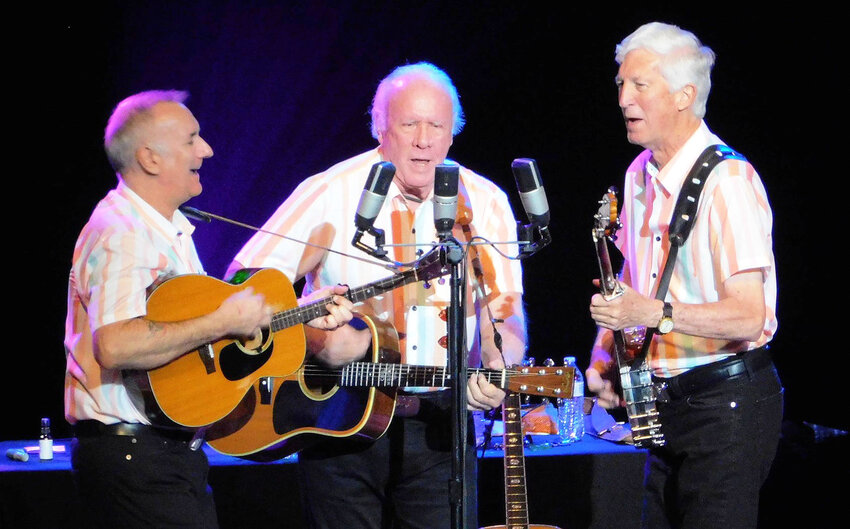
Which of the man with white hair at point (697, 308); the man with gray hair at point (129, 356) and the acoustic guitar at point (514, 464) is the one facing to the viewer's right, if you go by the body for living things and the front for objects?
the man with gray hair

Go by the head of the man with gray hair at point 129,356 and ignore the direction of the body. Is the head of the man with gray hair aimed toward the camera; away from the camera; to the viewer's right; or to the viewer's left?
to the viewer's right

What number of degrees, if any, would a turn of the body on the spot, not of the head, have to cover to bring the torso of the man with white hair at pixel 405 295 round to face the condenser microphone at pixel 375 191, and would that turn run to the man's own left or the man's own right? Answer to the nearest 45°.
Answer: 0° — they already face it

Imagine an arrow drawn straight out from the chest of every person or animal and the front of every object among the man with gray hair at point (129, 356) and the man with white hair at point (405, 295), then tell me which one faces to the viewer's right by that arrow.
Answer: the man with gray hair

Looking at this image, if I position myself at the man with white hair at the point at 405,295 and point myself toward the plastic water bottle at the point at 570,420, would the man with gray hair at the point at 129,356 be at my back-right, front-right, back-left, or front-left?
back-left

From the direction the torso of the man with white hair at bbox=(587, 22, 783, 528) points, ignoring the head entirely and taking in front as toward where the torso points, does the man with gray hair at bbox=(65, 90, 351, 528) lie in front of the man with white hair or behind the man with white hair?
in front

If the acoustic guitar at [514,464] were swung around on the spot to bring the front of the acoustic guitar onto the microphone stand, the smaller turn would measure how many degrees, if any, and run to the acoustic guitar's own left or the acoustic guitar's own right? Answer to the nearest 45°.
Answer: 0° — it already faces it

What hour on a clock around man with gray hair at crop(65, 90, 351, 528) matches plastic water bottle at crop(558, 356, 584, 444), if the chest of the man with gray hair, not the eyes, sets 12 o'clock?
The plastic water bottle is roughly at 11 o'clock from the man with gray hair.

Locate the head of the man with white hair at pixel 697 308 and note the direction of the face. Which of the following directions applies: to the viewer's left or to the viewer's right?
to the viewer's left

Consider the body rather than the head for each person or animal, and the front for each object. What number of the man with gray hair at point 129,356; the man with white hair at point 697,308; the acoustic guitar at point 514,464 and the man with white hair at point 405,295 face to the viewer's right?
1

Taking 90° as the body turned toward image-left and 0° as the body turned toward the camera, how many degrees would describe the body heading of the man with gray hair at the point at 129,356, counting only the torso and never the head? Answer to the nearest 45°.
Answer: approximately 270°

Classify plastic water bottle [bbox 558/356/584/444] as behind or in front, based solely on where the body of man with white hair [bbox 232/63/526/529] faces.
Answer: behind
